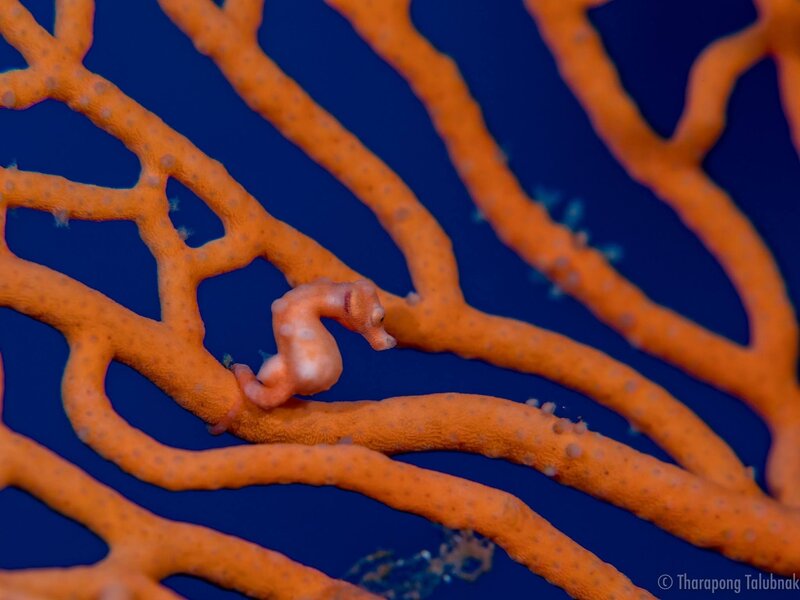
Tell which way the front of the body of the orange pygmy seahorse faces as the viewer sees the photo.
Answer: to the viewer's right
